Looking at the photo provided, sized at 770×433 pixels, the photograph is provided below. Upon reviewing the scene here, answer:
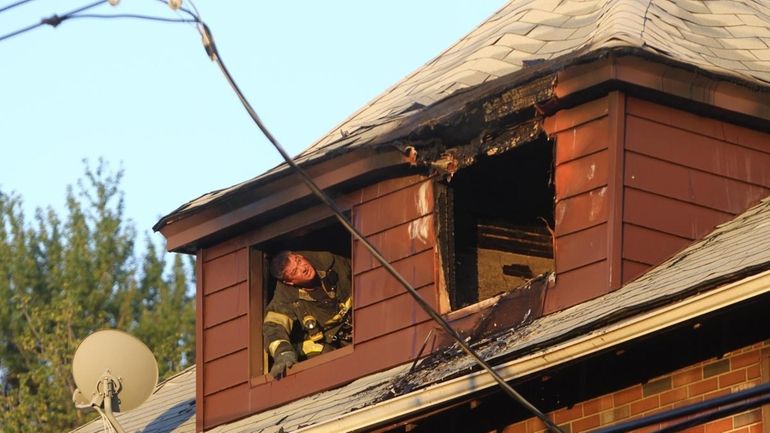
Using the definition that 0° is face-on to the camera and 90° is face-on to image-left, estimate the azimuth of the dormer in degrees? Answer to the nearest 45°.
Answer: approximately 45°

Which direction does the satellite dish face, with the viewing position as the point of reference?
facing away from the viewer and to the left of the viewer

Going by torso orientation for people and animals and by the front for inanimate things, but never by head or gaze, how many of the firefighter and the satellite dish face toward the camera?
1

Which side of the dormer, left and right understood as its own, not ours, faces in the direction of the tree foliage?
right

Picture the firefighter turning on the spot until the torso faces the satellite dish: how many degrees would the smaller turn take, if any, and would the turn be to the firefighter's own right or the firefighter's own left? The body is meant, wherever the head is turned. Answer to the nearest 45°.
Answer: approximately 90° to the firefighter's own right

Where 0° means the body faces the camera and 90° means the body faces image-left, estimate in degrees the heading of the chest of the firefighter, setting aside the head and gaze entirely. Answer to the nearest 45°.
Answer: approximately 0°
